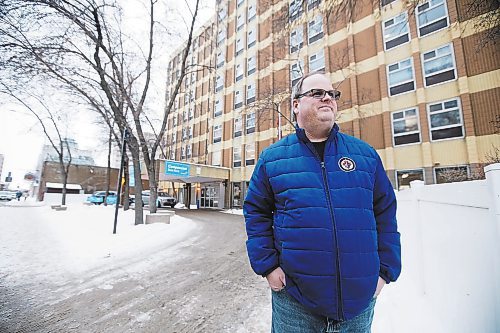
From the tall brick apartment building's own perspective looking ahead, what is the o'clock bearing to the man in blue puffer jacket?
The man in blue puffer jacket is roughly at 11 o'clock from the tall brick apartment building.

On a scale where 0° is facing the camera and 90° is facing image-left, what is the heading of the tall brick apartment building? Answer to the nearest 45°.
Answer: approximately 45°
